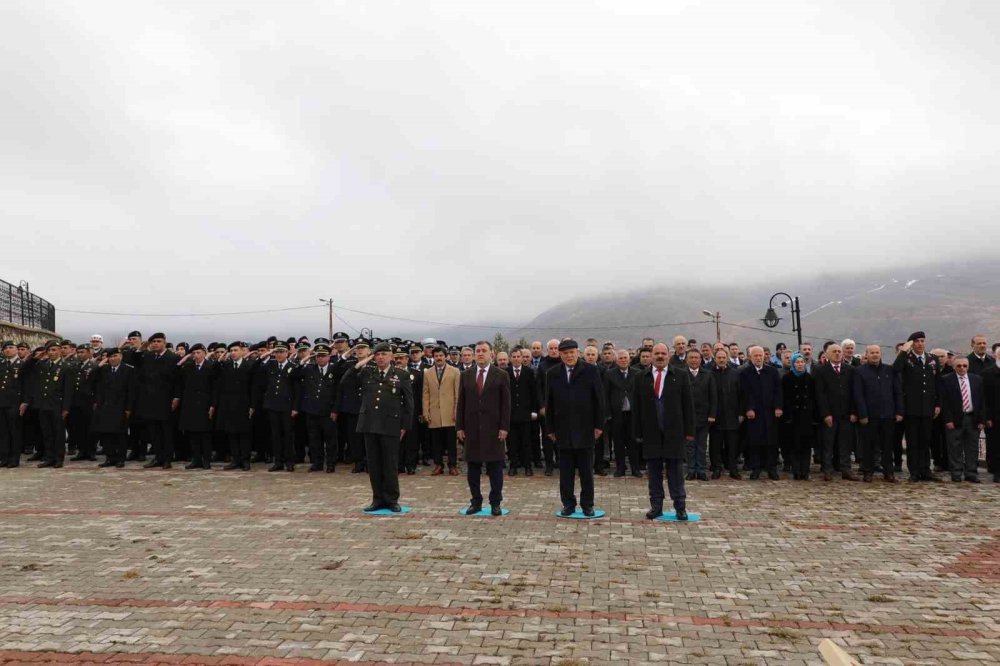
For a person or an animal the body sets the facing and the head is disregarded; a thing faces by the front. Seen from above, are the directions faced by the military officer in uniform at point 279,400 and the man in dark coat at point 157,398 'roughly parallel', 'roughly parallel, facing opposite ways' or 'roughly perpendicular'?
roughly parallel

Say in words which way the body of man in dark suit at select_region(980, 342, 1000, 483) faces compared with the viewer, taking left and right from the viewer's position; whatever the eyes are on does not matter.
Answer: facing the viewer

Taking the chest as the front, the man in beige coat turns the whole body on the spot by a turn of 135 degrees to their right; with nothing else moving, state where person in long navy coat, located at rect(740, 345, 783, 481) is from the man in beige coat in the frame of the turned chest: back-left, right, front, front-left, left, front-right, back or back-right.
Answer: back-right

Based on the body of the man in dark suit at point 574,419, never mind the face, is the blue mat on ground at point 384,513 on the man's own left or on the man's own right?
on the man's own right

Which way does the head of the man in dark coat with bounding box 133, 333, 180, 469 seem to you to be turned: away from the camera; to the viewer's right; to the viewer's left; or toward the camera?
toward the camera

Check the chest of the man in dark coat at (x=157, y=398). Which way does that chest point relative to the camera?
toward the camera

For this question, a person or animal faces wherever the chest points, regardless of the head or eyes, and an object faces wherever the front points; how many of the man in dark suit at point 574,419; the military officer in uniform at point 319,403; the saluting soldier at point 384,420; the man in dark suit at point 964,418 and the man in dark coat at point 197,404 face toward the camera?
5

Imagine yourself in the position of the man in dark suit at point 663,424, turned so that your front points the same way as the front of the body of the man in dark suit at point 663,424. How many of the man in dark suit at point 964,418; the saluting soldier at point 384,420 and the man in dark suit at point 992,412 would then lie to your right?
1

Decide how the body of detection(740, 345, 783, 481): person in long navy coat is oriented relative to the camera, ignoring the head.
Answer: toward the camera

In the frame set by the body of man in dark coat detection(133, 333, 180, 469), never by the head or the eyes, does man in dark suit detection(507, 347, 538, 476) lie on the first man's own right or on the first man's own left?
on the first man's own left

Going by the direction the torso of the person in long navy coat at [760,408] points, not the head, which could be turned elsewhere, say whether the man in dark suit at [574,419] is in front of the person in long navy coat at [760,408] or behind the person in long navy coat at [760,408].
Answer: in front

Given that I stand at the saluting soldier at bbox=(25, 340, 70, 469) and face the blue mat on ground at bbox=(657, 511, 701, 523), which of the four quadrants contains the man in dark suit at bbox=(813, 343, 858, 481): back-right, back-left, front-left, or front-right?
front-left

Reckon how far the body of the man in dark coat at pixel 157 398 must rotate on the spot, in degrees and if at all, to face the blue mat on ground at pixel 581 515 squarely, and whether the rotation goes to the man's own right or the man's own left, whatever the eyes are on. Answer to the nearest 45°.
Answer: approximately 45° to the man's own left

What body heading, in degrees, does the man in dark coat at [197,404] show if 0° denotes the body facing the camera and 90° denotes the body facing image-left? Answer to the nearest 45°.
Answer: approximately 0°

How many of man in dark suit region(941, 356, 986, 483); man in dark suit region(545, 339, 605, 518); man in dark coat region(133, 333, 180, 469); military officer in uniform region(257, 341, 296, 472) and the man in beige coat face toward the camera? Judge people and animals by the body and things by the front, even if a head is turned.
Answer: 5

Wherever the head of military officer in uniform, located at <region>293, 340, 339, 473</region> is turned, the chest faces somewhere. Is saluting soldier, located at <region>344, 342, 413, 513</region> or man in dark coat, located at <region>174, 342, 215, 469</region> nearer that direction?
the saluting soldier

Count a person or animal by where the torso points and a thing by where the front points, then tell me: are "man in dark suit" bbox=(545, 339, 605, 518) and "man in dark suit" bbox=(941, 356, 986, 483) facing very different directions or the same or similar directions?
same or similar directions

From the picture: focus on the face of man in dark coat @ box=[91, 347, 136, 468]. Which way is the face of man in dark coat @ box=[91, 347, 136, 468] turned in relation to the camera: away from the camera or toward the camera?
toward the camera
